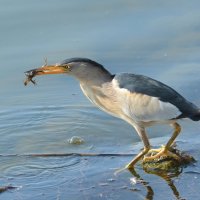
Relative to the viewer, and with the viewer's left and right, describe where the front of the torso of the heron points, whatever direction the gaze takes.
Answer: facing to the left of the viewer
